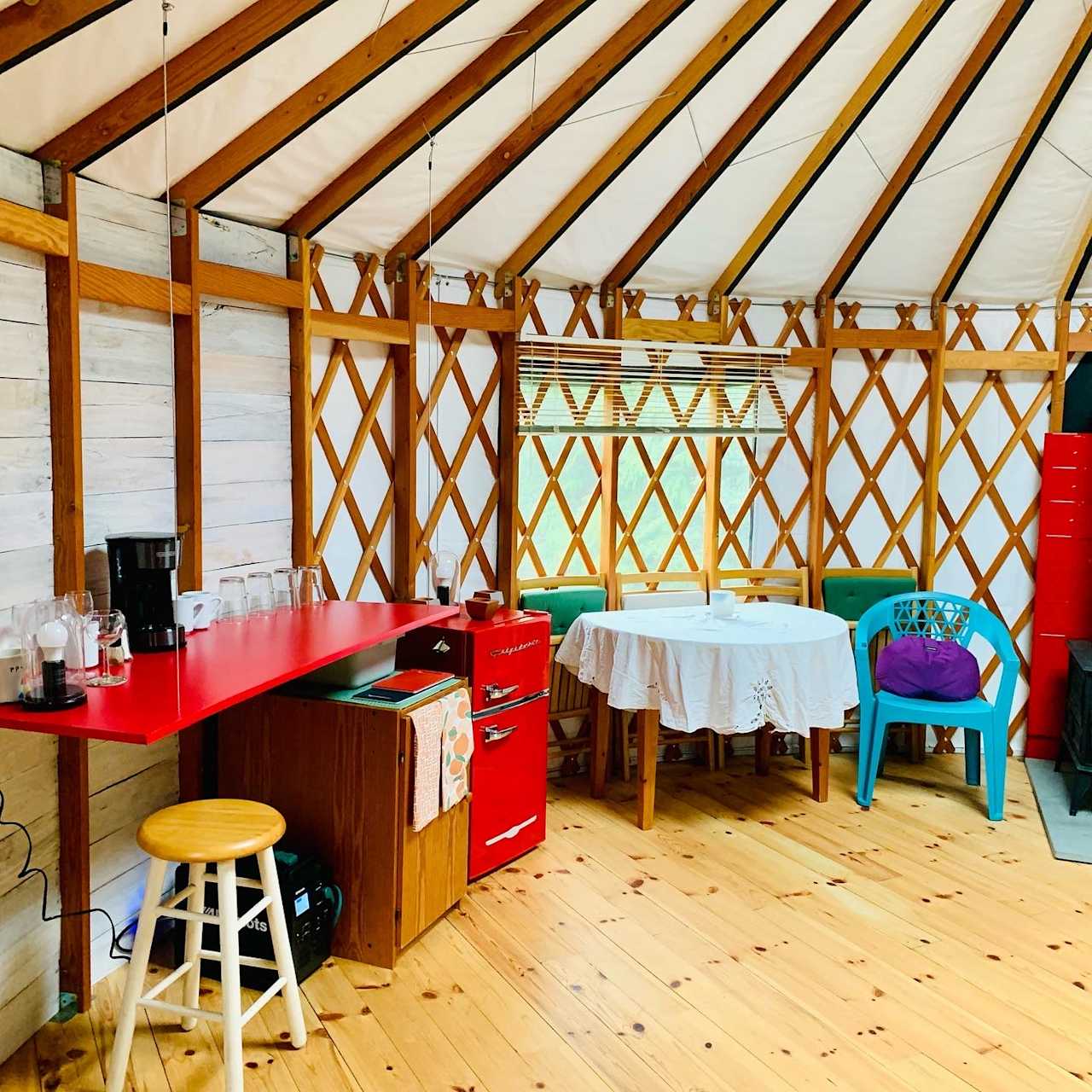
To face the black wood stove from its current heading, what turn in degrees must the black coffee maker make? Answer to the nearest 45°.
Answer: approximately 45° to its left

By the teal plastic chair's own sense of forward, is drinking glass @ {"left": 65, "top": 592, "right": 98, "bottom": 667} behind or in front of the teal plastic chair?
in front

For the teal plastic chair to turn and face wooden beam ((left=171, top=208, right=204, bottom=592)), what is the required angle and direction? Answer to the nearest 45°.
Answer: approximately 45° to its right

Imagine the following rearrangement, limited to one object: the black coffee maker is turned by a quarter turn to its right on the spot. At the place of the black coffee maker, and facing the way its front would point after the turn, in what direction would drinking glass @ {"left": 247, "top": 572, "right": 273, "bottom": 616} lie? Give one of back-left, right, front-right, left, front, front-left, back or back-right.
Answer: back

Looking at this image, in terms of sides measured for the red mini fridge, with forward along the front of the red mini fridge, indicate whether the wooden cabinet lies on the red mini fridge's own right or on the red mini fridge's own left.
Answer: on the red mini fridge's own right

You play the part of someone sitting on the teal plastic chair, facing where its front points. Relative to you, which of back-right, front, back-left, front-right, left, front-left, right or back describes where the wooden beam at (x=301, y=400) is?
front-right

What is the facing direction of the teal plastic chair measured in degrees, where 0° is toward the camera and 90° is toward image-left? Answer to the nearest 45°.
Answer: approximately 0°

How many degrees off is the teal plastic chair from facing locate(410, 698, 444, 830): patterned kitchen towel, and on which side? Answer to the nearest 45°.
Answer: approximately 45° to its right

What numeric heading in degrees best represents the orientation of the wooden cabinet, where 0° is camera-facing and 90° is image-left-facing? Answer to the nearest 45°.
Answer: approximately 315°

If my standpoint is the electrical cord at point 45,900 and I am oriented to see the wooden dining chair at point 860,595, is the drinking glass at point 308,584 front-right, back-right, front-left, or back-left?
front-left

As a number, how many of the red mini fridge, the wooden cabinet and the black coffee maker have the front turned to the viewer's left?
0

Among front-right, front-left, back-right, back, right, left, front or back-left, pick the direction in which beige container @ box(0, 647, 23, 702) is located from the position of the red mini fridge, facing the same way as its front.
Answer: right

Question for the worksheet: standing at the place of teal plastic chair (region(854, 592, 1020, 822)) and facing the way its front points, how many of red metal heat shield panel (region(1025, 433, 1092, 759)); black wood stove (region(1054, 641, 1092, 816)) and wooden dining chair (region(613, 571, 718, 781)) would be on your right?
1

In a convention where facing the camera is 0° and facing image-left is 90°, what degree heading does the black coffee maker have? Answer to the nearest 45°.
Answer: approximately 315°

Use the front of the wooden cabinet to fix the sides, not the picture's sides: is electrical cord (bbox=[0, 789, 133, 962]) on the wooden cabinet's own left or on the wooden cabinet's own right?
on the wooden cabinet's own right

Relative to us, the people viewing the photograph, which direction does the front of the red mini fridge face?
facing the viewer and to the right of the viewer
